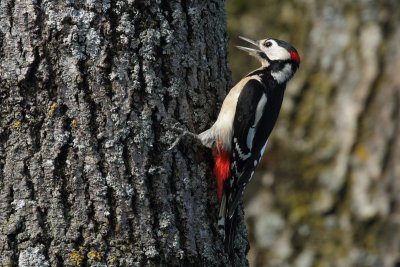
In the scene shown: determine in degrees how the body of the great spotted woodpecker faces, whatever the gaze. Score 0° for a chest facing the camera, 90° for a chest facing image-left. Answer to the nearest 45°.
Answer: approximately 90°
